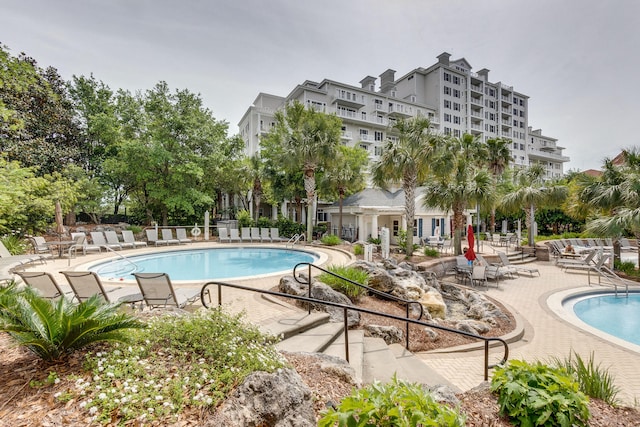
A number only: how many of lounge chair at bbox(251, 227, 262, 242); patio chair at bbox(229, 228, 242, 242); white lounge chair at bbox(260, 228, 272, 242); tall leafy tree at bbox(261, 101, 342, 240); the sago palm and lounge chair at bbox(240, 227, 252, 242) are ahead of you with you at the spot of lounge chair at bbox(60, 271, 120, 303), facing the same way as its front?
5

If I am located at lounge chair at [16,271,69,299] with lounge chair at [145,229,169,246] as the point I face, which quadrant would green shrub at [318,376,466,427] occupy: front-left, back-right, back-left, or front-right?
back-right

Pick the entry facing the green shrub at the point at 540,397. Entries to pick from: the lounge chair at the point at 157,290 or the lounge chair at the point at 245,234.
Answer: the lounge chair at the point at 245,234

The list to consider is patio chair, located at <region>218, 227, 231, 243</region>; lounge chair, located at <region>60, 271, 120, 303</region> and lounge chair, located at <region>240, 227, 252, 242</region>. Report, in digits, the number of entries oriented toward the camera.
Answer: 2

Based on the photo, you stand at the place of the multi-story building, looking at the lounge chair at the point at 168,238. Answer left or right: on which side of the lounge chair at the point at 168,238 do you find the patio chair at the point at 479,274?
left

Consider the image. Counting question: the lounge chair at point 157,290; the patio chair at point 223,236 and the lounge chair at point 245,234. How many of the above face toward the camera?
2

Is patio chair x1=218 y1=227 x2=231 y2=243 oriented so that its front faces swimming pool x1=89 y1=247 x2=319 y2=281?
yes

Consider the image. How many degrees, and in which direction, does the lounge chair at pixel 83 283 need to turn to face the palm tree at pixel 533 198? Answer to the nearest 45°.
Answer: approximately 45° to its right

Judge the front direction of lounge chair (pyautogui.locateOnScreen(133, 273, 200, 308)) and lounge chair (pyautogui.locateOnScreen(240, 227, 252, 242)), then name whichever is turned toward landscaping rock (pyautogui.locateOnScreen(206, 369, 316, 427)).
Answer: lounge chair (pyautogui.locateOnScreen(240, 227, 252, 242))

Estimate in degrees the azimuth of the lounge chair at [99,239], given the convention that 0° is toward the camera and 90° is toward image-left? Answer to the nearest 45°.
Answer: approximately 315°
